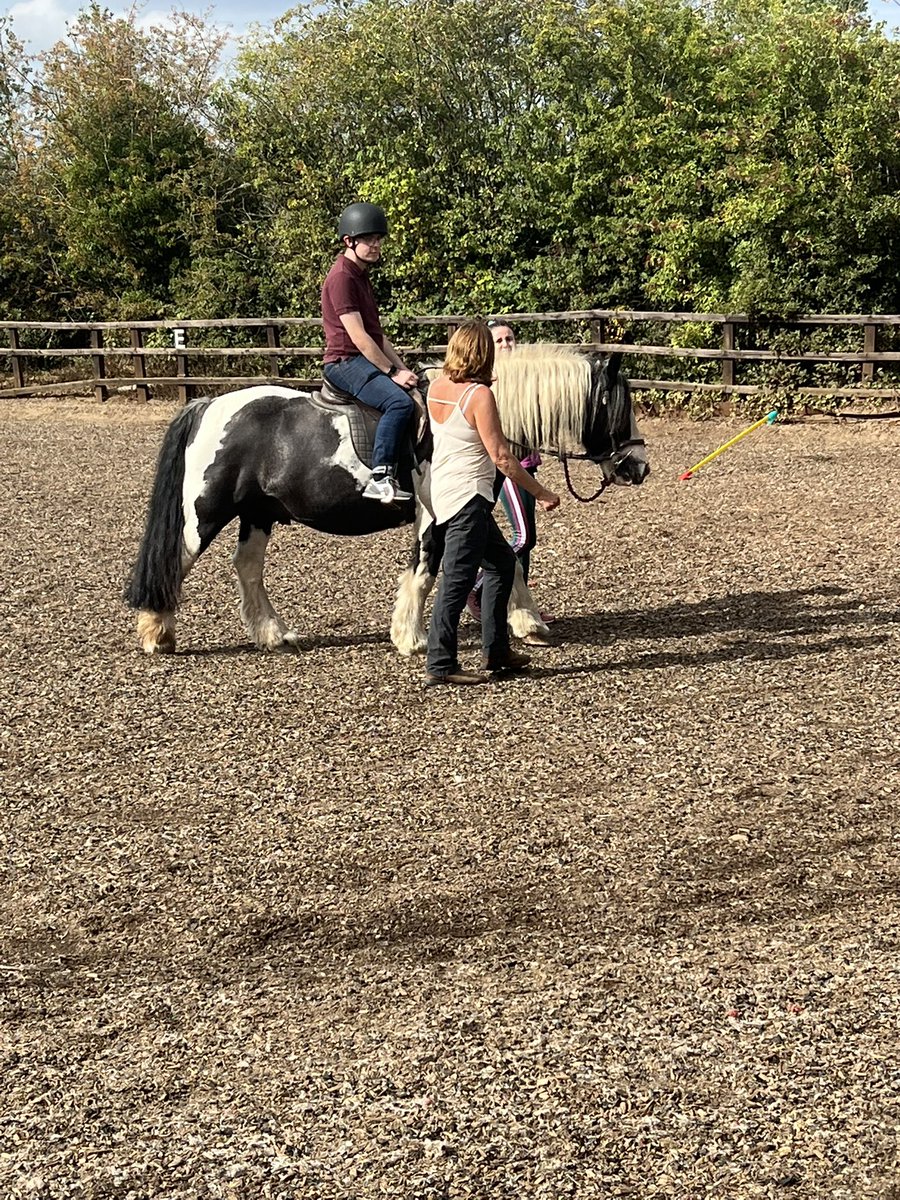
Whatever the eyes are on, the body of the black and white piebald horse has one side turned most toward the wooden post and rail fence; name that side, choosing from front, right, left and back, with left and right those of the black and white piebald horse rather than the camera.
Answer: left

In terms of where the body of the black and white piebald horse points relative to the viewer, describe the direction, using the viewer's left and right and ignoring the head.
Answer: facing to the right of the viewer

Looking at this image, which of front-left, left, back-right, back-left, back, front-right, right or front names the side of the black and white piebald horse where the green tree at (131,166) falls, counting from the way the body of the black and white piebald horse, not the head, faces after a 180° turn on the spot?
right

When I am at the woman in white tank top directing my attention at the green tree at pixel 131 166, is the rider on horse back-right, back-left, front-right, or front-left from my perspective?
front-left

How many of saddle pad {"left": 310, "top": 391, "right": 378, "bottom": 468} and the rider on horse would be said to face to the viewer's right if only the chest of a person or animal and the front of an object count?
2

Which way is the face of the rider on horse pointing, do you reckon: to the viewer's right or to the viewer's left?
to the viewer's right

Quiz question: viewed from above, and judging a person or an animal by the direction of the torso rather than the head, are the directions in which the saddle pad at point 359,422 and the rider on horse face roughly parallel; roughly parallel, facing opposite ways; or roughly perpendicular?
roughly parallel

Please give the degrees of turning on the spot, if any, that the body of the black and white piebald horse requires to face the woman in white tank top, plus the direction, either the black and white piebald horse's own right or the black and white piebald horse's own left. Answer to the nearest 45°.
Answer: approximately 45° to the black and white piebald horse's own right

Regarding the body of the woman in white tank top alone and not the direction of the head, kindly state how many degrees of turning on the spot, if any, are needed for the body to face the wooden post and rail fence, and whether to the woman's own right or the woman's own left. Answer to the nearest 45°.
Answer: approximately 45° to the woman's own left

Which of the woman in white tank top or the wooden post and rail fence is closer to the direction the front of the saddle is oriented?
the woman in white tank top

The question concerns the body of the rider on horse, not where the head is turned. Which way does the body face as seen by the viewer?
to the viewer's right

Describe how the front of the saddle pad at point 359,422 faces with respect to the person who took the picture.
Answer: facing to the right of the viewer

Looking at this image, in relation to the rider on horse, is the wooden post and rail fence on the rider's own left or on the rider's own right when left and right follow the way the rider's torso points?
on the rider's own left

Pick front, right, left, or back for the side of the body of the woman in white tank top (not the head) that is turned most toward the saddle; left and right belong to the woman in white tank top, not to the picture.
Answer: left

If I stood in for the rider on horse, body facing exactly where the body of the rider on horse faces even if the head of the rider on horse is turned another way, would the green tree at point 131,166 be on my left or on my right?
on my left

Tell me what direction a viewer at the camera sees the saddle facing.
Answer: facing to the right of the viewer
